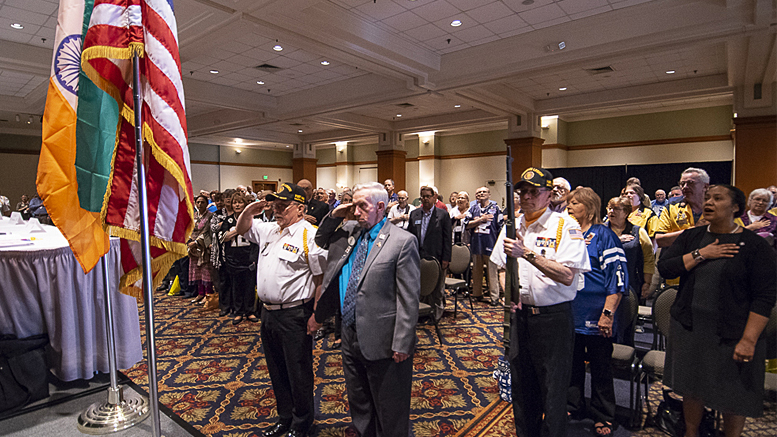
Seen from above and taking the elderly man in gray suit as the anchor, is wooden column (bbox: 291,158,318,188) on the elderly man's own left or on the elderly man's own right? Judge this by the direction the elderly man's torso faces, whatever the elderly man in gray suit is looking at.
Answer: on the elderly man's own right

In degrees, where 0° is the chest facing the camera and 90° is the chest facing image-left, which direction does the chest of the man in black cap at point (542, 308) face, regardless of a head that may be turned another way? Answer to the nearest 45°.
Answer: approximately 45°

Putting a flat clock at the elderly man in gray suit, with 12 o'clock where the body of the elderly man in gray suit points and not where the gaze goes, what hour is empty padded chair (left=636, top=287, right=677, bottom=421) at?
The empty padded chair is roughly at 7 o'clock from the elderly man in gray suit.

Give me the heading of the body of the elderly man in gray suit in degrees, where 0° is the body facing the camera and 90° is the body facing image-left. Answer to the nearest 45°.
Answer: approximately 45°

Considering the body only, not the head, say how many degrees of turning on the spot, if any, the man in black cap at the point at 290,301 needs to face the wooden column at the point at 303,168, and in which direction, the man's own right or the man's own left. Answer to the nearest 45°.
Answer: approximately 135° to the man's own right

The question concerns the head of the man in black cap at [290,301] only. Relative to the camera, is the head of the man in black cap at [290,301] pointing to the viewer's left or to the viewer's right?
to the viewer's left

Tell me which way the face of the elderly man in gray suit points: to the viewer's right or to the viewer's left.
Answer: to the viewer's left
